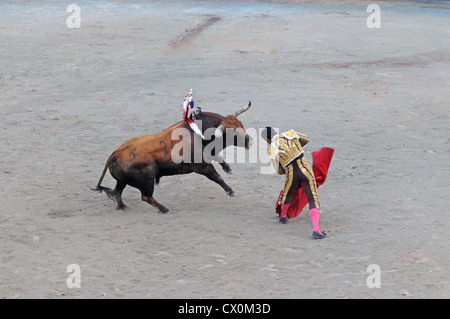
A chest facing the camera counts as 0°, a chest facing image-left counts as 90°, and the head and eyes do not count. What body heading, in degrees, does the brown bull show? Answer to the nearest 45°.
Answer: approximately 270°
